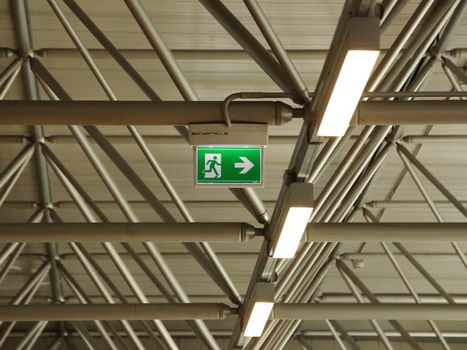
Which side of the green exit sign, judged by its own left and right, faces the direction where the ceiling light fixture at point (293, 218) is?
back

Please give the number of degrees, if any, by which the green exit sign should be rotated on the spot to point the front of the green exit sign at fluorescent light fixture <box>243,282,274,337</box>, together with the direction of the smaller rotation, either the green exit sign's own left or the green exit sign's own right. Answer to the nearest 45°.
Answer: approximately 180°

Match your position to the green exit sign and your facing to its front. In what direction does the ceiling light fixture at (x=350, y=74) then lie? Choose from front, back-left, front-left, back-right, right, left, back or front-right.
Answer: front-left

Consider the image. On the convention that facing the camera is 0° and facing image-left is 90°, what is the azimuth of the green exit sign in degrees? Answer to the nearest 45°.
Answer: approximately 0°

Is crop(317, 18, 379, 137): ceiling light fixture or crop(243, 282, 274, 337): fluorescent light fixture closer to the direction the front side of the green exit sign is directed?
the ceiling light fixture
